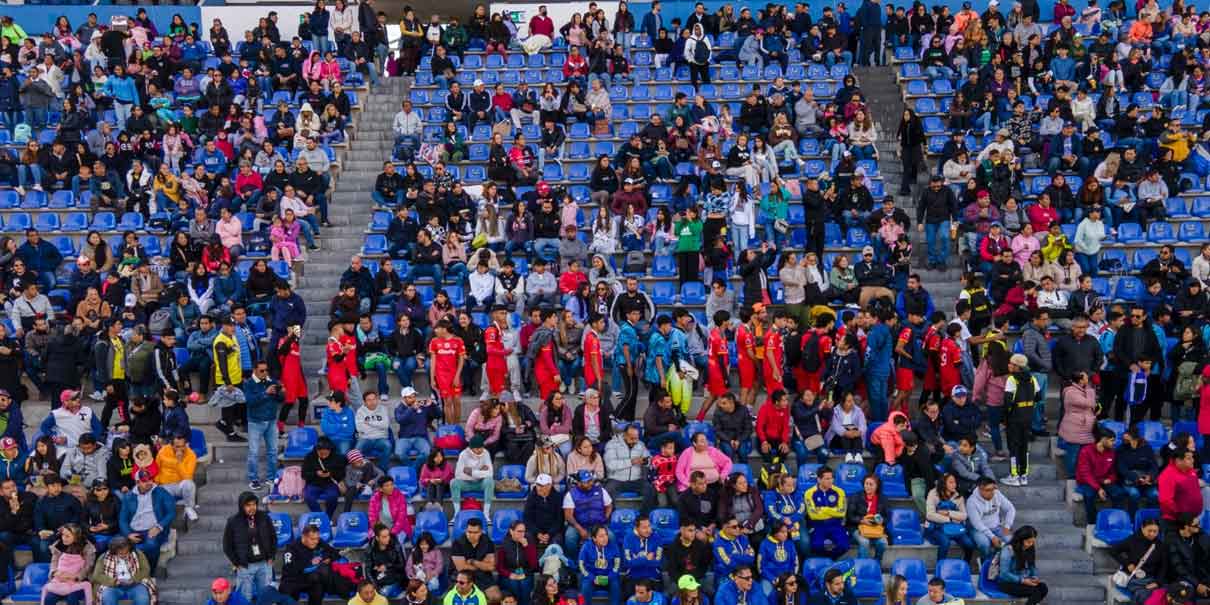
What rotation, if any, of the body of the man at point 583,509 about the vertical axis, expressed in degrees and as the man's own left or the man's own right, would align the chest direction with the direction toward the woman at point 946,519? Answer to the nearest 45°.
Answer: approximately 90° to the man's own left

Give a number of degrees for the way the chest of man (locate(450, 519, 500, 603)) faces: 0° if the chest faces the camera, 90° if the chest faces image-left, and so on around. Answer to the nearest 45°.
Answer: approximately 0°

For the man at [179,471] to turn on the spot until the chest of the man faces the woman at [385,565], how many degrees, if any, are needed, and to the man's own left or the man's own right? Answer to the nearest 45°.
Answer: approximately 45° to the man's own left

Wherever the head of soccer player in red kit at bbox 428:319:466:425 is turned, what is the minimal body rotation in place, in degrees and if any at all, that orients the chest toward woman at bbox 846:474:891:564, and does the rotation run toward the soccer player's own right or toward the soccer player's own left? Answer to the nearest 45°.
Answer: approximately 45° to the soccer player's own left

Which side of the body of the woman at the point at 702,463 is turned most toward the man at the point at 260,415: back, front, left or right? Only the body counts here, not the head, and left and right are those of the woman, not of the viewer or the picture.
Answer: right

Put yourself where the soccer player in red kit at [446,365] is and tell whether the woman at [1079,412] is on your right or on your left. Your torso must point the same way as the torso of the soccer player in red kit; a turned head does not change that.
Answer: on your left

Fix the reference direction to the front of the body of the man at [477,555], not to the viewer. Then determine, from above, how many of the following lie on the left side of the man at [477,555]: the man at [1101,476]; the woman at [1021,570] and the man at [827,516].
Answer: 3

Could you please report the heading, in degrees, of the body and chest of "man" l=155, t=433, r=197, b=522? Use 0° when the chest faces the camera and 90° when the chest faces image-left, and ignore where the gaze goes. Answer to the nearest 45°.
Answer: approximately 0°

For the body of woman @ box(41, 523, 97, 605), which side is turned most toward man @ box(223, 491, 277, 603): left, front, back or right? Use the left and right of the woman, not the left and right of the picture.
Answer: left
